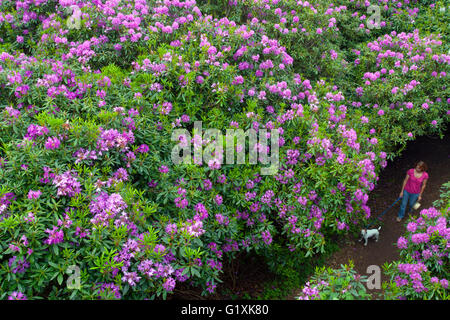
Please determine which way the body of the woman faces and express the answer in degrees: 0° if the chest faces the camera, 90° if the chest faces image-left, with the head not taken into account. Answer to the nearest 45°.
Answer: approximately 45°
